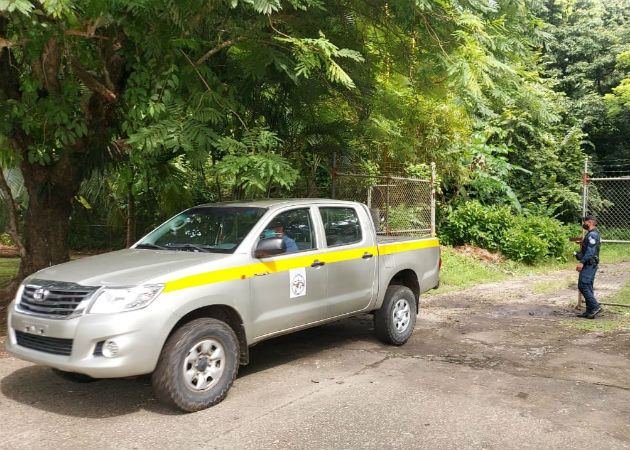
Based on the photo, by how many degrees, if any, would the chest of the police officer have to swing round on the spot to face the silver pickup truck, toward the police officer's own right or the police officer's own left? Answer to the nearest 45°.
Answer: approximately 45° to the police officer's own left

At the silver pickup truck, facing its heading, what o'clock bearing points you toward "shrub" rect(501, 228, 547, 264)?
The shrub is roughly at 6 o'clock from the silver pickup truck.

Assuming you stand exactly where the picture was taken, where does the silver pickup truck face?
facing the viewer and to the left of the viewer

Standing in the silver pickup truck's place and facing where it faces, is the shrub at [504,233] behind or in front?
behind

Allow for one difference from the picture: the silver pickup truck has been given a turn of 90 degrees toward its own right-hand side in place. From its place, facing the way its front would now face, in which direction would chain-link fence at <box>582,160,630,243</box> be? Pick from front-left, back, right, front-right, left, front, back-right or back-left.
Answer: right

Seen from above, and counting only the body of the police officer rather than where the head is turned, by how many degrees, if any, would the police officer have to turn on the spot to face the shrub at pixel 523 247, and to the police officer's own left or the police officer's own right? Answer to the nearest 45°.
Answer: approximately 90° to the police officer's own right

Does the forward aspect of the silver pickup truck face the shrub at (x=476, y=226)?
no

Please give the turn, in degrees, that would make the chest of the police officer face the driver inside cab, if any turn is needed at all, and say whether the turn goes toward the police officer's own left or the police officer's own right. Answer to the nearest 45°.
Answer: approximately 45° to the police officer's own left

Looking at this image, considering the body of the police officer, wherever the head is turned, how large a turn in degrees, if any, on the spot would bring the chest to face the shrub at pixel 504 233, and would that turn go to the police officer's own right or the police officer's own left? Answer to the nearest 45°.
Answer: approximately 90° to the police officer's own right

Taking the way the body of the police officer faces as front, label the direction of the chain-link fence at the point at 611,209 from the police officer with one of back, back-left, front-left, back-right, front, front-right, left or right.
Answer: right

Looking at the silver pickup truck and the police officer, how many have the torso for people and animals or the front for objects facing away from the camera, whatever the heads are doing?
0

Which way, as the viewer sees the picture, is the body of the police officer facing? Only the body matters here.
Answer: to the viewer's left

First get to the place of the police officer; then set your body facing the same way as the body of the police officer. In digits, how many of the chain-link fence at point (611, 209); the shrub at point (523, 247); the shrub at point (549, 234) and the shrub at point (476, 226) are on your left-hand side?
0

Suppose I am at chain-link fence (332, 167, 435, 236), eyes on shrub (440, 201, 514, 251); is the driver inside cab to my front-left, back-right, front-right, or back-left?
back-right
